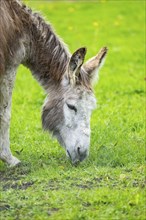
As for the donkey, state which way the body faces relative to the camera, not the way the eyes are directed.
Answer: to the viewer's right
